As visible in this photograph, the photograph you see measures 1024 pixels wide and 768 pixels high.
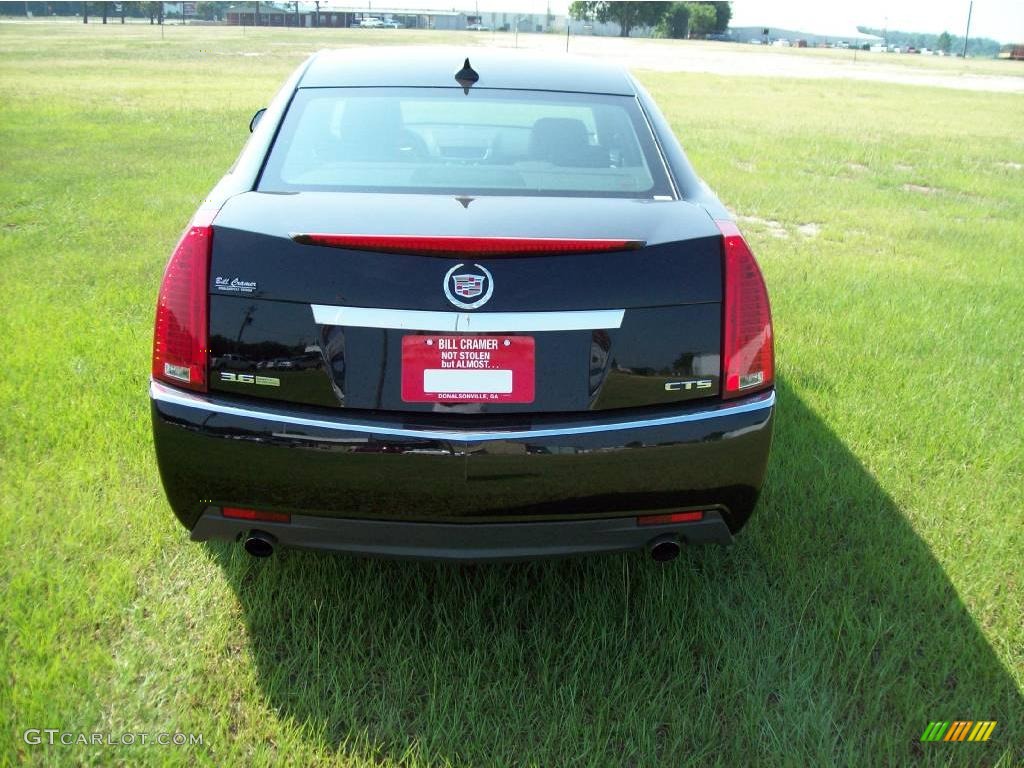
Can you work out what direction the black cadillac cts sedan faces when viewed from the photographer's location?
facing away from the viewer
